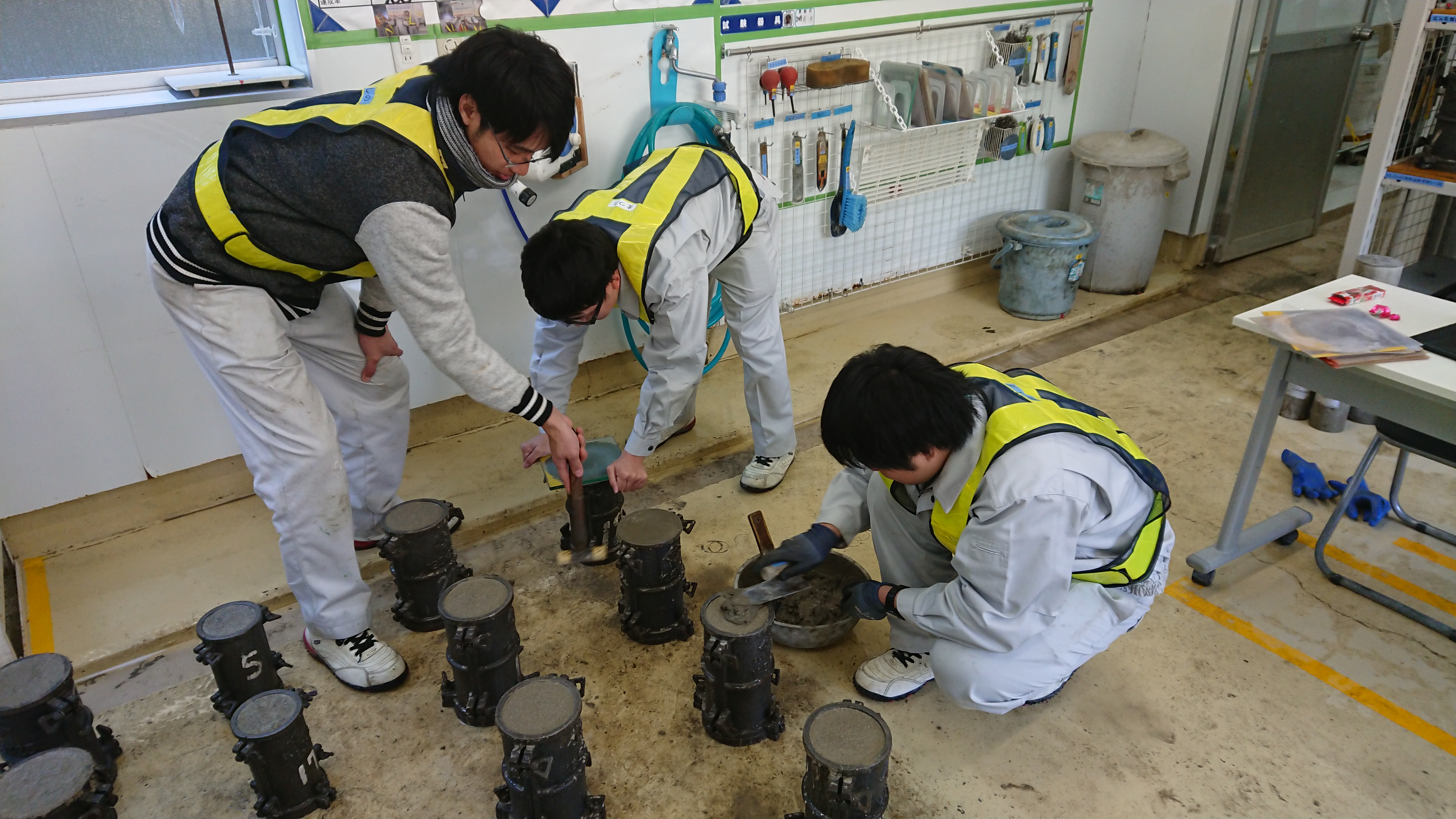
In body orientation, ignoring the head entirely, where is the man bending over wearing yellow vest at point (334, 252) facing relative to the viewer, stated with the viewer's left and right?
facing the viewer and to the right of the viewer

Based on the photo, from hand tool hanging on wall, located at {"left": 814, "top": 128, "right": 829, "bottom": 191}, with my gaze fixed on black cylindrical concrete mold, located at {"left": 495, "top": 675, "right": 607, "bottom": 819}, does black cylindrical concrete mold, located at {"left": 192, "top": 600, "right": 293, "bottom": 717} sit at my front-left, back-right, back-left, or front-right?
front-right

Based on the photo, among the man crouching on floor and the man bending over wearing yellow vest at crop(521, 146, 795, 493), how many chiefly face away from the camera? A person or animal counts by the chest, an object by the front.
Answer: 0

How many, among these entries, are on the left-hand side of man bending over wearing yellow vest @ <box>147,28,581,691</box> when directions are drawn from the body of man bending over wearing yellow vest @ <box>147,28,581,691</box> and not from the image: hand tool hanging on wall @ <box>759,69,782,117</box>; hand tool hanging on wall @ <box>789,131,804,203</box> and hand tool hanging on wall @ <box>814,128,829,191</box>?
3

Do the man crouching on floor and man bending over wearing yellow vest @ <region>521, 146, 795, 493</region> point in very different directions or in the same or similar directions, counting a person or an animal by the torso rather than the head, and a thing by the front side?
same or similar directions

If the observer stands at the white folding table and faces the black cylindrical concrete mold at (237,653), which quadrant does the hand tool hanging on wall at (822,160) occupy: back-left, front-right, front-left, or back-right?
front-right

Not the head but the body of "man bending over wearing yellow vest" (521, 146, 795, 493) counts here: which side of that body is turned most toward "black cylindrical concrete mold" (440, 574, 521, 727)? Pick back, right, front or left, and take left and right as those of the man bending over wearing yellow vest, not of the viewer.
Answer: front

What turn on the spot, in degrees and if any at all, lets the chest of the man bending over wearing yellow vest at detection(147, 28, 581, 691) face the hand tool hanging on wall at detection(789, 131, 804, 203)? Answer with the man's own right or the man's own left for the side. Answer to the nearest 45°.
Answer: approximately 90° to the man's own left

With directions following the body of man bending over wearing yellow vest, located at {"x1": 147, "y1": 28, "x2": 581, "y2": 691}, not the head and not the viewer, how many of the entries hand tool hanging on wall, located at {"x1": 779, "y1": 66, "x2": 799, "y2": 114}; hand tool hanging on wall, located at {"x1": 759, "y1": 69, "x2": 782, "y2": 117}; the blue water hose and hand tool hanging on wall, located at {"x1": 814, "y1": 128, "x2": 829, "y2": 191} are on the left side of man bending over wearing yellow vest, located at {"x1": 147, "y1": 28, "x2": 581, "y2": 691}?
4

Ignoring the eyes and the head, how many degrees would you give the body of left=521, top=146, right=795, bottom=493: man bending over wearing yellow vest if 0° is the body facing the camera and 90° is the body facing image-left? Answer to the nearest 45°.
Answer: approximately 45°

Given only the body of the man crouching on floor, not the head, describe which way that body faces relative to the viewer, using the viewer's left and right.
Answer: facing the viewer and to the left of the viewer

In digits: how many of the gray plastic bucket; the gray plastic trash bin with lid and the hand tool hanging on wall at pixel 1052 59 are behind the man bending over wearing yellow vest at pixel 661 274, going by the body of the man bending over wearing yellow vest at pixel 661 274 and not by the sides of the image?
3

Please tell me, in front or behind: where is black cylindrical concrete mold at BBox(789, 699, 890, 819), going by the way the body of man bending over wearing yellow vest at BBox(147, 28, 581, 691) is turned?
in front

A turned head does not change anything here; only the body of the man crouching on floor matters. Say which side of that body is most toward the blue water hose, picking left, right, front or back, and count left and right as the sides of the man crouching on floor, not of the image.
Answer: right

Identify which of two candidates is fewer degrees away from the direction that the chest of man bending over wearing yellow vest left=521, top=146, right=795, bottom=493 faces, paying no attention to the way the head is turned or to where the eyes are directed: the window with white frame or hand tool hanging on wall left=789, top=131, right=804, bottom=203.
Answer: the window with white frame

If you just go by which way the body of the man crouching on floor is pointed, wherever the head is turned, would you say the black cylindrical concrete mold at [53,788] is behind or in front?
in front

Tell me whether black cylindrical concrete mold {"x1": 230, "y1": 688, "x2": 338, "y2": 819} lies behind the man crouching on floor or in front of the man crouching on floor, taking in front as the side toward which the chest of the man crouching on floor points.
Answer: in front
